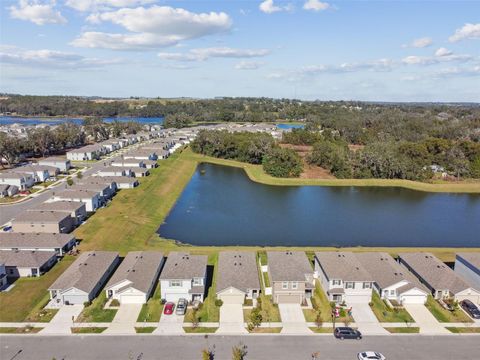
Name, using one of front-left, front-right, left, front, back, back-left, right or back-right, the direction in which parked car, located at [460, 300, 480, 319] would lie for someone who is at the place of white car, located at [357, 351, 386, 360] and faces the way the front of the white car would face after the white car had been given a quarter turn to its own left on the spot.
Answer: front-right

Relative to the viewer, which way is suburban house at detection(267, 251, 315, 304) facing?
toward the camera

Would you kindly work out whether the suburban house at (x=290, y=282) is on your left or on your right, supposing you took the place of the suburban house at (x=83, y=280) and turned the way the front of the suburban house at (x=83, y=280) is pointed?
on your left

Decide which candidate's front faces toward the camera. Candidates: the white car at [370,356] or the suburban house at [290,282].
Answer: the suburban house

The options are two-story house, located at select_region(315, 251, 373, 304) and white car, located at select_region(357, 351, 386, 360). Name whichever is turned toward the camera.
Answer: the two-story house

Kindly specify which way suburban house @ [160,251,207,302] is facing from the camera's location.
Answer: facing the viewer

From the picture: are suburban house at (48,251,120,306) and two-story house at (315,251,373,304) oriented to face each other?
no

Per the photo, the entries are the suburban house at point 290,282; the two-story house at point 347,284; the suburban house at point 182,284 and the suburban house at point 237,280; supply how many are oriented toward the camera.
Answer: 4

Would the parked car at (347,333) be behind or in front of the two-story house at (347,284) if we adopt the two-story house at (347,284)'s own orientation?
in front

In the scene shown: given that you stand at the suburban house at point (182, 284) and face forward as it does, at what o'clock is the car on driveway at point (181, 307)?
The car on driveway is roughly at 12 o'clock from the suburban house.

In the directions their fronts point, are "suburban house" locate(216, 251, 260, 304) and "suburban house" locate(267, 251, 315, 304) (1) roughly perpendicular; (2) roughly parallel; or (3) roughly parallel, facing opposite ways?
roughly parallel

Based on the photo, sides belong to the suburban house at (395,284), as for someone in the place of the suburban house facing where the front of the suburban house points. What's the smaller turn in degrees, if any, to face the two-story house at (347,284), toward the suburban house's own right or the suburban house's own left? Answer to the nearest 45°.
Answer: approximately 90° to the suburban house's own right

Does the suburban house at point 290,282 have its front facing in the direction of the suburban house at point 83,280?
no

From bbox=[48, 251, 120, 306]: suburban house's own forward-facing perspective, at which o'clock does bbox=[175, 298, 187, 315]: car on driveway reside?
The car on driveway is roughly at 9 o'clock from the suburban house.

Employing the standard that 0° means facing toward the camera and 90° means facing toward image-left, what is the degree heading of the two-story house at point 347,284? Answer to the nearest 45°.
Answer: approximately 0°

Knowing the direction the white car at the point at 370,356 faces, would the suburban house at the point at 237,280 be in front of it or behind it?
behind

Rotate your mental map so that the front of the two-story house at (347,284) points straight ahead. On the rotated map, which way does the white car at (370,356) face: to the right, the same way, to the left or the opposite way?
to the left

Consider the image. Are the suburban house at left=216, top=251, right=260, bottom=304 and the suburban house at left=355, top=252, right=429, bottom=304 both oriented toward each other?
no

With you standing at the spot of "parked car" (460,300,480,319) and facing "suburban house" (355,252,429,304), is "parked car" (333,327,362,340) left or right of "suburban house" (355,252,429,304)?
left

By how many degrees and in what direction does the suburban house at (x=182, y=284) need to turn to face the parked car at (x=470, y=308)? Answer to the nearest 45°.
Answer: approximately 90° to its left

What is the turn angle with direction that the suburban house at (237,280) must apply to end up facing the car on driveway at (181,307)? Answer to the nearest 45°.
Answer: approximately 45° to its right
